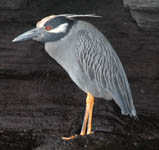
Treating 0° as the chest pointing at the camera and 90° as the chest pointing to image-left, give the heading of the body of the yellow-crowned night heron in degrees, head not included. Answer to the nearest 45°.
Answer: approximately 90°
